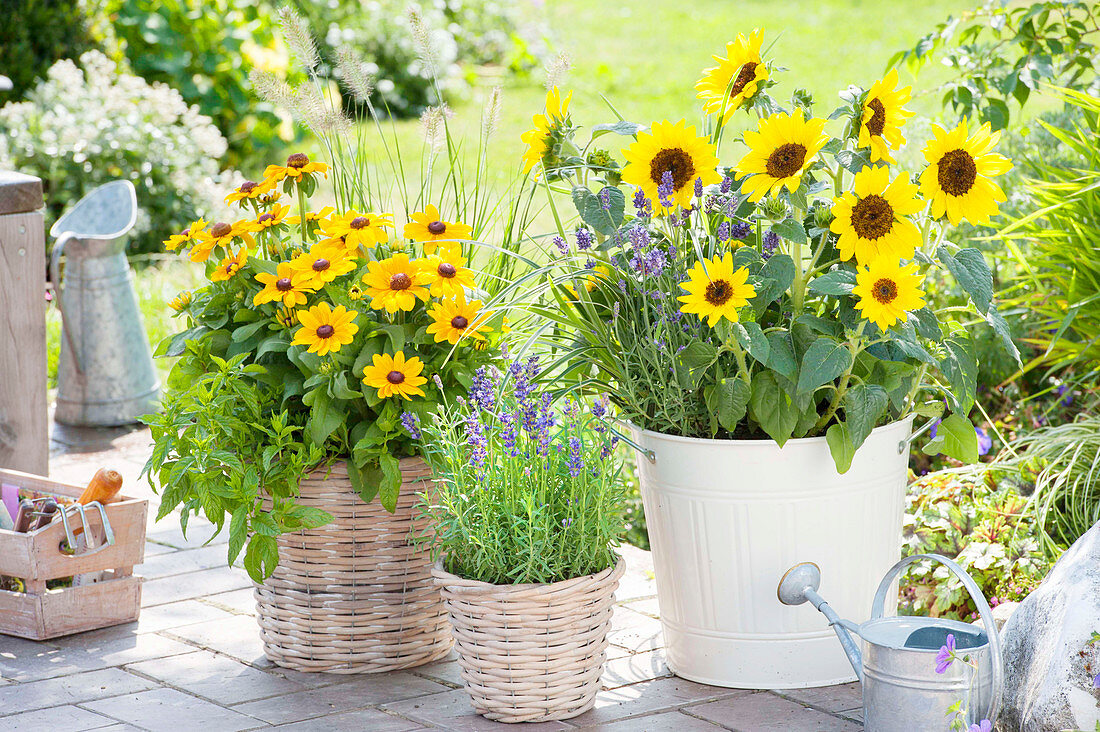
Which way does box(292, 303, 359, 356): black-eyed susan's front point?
toward the camera

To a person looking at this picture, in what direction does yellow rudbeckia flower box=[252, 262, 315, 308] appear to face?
facing the viewer

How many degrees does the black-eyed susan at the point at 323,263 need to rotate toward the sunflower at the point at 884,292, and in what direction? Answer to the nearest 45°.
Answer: approximately 45° to its left
